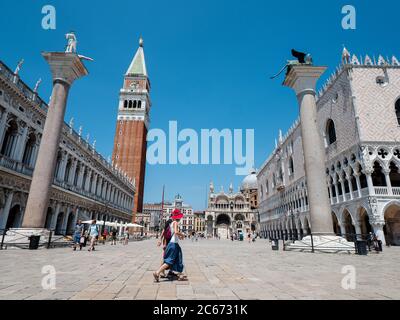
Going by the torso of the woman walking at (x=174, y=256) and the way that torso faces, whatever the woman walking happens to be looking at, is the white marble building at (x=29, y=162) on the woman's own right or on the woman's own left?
on the woman's own left
